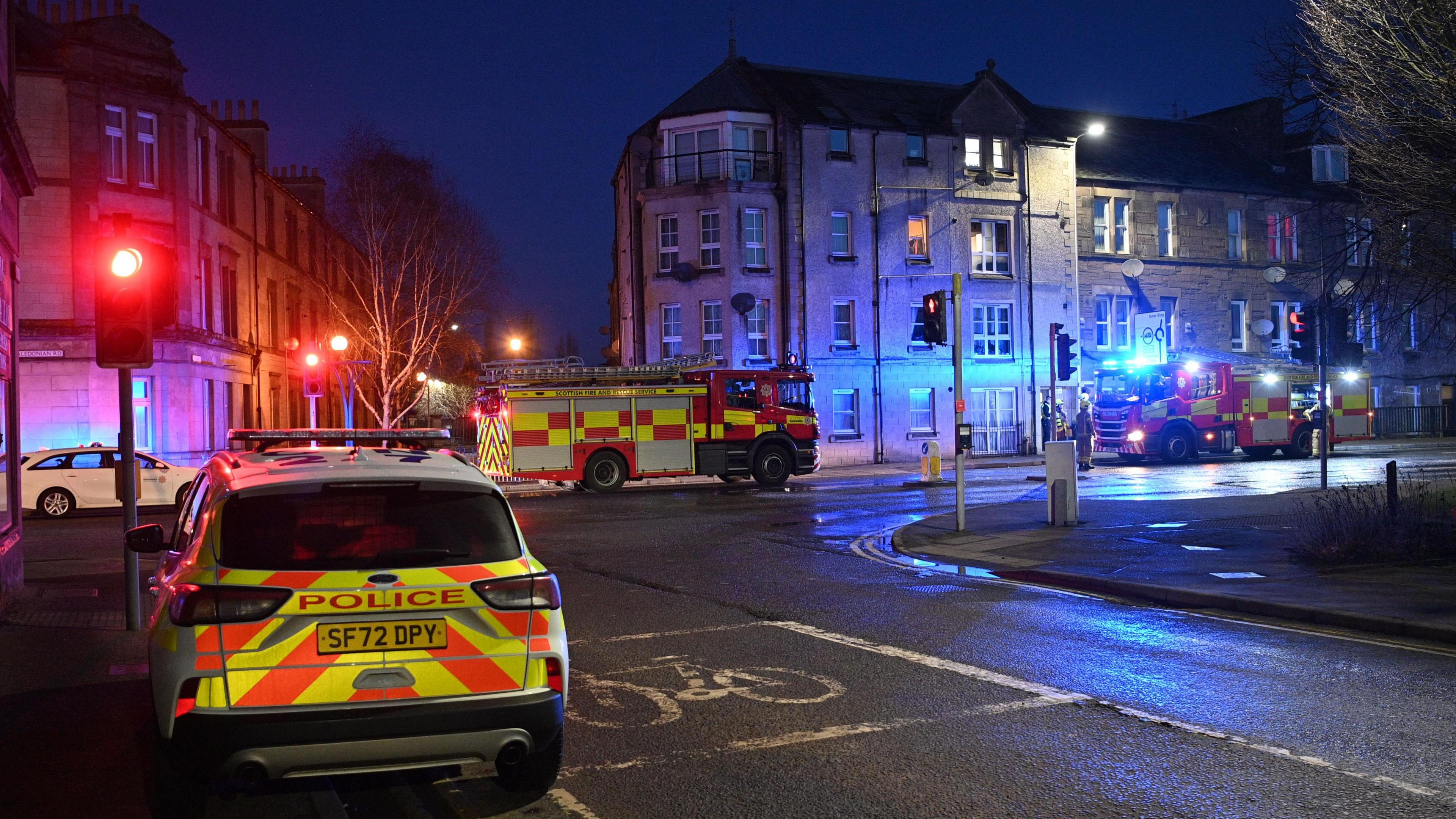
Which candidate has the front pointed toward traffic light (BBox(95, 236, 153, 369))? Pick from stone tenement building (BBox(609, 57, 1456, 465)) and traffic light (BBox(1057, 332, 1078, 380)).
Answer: the stone tenement building

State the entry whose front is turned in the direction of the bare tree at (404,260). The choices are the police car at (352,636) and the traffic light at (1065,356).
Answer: the police car

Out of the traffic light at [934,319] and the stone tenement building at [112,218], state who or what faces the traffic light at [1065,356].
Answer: the stone tenement building

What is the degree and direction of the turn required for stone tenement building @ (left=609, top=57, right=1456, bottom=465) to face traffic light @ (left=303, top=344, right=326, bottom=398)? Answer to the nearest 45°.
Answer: approximately 45° to its right

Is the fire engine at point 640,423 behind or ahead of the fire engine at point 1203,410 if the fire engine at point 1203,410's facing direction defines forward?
ahead

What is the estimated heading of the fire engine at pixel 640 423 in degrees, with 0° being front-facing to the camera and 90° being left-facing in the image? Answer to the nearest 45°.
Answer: approximately 270°

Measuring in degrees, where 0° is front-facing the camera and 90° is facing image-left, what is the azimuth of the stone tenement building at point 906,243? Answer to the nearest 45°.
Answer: approximately 0°

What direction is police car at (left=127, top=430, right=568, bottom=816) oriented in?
away from the camera

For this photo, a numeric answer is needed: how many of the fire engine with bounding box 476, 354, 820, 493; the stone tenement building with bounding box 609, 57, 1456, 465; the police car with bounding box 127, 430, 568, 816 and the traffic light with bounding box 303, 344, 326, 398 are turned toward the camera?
2

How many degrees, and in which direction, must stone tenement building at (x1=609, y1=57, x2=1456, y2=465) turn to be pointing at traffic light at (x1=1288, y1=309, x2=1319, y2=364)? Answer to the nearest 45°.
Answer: approximately 45° to its left

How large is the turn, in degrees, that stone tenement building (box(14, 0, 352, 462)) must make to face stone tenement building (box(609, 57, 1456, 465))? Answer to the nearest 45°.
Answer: approximately 45° to its left

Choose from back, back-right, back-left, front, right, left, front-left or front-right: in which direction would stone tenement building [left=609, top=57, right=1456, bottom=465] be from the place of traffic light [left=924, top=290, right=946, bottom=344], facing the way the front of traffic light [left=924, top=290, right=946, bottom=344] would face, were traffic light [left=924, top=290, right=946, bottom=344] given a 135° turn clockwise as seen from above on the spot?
front

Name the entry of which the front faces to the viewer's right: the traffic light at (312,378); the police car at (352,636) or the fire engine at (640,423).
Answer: the fire engine

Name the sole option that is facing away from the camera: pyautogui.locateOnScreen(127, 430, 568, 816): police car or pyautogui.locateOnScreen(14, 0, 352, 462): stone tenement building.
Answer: the police car

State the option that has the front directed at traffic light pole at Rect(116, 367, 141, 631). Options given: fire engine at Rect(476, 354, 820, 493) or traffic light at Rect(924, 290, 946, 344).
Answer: the traffic light
